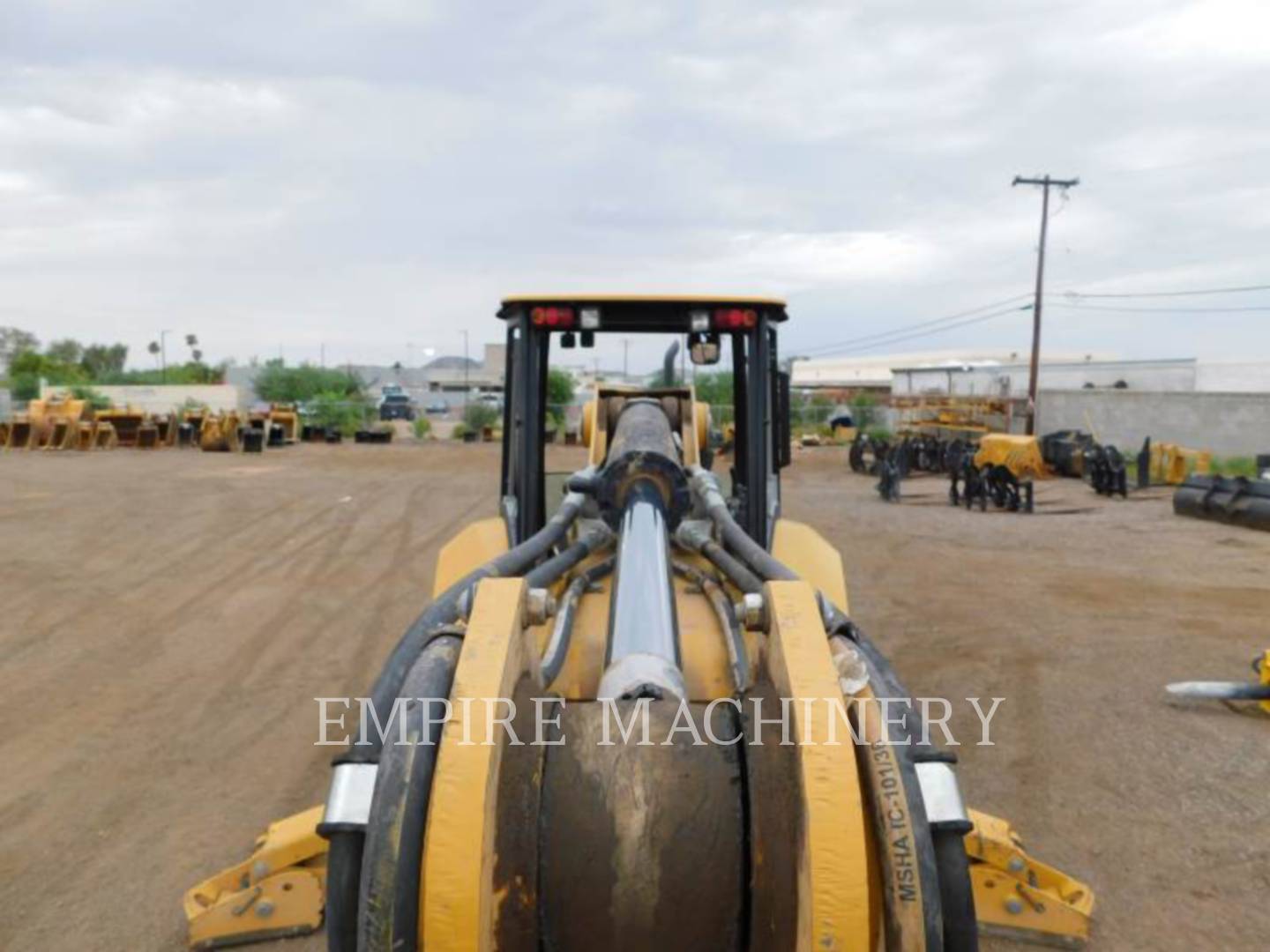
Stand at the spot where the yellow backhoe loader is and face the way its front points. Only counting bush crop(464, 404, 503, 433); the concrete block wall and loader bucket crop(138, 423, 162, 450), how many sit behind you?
0

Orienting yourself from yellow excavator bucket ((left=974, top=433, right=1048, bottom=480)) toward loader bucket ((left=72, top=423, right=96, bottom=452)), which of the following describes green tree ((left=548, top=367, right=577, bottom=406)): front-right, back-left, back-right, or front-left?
front-right

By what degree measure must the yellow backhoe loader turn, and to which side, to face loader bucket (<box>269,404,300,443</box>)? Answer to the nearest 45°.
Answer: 0° — it already faces it

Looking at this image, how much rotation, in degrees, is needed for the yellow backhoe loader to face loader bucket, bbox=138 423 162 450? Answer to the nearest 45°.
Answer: approximately 45° to its left

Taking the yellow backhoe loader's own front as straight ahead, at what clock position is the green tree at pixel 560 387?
The green tree is roughly at 12 o'clock from the yellow backhoe loader.

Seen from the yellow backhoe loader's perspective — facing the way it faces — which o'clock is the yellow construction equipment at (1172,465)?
The yellow construction equipment is roughly at 1 o'clock from the yellow backhoe loader.

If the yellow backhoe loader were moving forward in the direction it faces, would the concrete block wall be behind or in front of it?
in front

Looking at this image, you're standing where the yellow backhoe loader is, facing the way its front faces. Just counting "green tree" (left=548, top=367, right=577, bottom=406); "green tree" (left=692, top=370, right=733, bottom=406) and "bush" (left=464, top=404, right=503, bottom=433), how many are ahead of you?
3

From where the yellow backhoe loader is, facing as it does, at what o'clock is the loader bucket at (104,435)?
The loader bucket is roughly at 11 o'clock from the yellow backhoe loader.

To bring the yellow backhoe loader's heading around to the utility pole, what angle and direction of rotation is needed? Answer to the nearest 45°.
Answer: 0° — it already faces it

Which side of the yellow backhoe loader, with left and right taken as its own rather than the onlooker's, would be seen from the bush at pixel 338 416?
front

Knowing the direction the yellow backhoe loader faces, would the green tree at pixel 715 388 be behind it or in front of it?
in front

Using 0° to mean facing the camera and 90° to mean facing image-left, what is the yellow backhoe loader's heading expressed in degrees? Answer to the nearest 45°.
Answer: approximately 180°

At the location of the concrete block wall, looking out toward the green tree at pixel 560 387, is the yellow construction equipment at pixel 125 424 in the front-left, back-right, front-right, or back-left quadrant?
front-left
